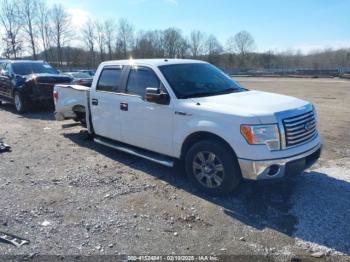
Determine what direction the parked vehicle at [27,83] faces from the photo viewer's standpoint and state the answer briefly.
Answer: facing the viewer and to the right of the viewer

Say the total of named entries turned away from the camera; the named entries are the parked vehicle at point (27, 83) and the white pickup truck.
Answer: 0

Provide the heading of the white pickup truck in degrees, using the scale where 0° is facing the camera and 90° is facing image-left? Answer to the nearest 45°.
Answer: approximately 315°

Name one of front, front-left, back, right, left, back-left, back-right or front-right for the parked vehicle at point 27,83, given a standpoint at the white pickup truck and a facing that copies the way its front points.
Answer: back

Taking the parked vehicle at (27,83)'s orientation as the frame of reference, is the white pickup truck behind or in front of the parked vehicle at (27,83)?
in front
